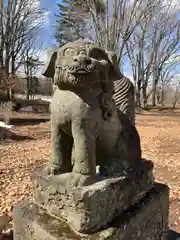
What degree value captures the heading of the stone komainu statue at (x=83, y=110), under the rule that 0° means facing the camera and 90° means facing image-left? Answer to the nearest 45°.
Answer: approximately 45°

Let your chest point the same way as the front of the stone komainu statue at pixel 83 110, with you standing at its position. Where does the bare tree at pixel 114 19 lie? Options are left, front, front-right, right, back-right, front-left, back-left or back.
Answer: back-right
